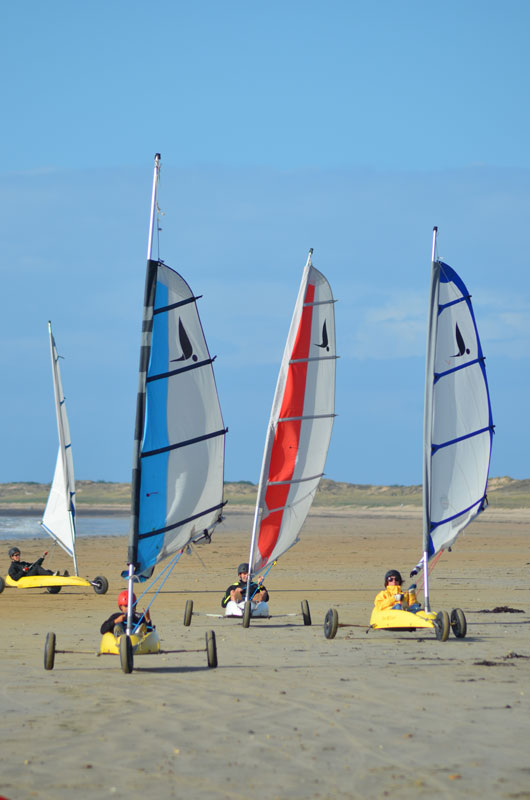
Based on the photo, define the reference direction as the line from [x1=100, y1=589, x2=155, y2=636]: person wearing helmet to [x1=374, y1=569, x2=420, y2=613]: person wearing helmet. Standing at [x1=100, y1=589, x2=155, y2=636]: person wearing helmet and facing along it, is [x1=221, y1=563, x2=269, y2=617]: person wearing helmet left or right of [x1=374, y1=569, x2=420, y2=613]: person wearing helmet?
left

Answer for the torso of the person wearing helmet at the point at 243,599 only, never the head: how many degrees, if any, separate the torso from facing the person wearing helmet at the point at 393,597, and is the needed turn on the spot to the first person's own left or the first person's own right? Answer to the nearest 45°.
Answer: approximately 45° to the first person's own left

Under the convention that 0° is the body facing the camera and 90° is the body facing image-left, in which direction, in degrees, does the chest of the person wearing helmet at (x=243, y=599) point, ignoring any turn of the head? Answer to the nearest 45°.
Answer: approximately 0°

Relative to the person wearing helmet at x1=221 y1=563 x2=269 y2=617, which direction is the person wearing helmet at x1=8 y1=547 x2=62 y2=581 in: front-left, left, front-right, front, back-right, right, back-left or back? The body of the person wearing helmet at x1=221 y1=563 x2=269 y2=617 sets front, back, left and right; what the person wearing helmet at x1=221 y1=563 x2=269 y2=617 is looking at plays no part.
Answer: back-right

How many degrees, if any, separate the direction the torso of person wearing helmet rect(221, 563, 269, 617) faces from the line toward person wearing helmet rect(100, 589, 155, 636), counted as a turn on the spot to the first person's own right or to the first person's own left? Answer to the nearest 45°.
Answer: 0° — they already face them
